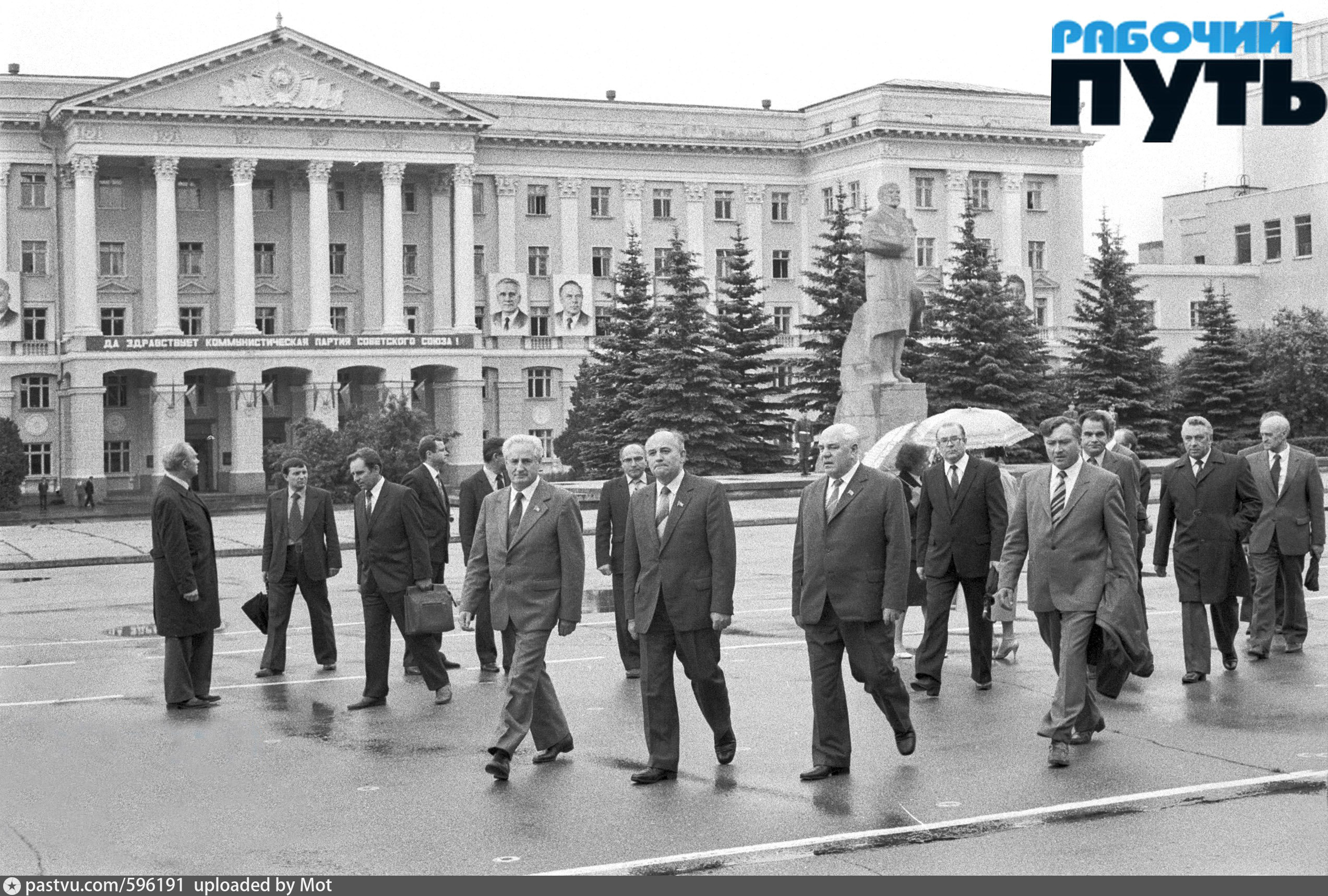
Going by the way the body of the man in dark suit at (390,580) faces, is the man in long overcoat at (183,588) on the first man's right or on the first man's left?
on the first man's right

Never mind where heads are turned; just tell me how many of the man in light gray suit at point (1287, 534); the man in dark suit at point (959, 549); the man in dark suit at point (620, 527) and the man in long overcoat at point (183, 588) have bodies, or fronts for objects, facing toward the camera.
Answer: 3

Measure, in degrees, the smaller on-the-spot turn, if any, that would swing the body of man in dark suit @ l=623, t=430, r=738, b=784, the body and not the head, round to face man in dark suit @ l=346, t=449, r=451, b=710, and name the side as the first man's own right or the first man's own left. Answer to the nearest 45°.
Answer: approximately 90° to the first man's own right

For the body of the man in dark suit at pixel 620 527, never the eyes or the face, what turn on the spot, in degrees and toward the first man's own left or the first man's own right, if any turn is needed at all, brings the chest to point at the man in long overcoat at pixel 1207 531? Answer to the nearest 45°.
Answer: approximately 90° to the first man's own left

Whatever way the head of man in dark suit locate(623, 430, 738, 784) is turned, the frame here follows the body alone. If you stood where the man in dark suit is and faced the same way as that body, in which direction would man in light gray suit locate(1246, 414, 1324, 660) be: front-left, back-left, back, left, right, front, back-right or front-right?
back

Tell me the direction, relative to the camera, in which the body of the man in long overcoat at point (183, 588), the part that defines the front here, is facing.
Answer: to the viewer's right

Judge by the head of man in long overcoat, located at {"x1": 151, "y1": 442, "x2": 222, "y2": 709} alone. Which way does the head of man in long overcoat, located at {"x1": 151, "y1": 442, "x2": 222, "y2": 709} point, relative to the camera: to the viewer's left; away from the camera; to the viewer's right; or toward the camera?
to the viewer's right

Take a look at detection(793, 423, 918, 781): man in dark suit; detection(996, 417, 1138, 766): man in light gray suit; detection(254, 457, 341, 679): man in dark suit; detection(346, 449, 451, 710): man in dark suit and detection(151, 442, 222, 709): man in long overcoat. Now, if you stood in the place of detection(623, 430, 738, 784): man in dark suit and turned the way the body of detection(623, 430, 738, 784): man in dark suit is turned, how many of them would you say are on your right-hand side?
3

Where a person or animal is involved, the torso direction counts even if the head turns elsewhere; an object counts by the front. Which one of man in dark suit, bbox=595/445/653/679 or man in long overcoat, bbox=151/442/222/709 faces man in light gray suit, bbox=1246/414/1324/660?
the man in long overcoat

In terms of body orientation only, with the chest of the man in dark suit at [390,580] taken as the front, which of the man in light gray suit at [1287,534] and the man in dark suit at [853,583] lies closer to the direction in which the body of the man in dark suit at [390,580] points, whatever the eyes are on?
the man in dark suit

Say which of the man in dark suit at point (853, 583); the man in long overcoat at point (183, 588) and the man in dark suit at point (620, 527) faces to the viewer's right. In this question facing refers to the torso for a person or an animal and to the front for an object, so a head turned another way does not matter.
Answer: the man in long overcoat

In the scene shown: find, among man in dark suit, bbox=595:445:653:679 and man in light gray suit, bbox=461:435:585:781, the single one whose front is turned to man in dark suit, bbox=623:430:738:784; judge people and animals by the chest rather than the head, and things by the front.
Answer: man in dark suit, bbox=595:445:653:679
